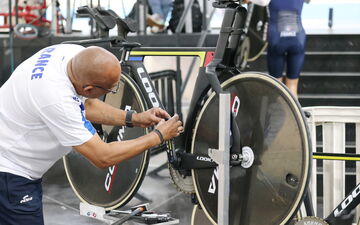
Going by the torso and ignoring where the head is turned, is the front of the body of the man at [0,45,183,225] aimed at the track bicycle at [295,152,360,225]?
yes

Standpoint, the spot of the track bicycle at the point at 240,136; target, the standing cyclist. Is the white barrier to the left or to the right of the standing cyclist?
right

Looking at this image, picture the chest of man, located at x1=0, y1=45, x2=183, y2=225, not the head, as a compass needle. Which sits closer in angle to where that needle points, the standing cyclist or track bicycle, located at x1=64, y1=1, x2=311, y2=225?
the track bicycle

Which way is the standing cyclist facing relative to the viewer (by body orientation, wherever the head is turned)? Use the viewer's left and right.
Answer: facing away from the viewer

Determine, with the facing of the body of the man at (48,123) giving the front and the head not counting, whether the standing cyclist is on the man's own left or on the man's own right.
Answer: on the man's own left

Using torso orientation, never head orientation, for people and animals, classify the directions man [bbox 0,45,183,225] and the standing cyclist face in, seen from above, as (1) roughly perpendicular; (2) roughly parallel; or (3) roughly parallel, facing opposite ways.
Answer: roughly perpendicular

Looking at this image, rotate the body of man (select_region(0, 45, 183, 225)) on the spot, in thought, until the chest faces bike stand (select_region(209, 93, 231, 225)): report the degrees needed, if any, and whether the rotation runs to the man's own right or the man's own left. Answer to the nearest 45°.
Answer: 0° — they already face it

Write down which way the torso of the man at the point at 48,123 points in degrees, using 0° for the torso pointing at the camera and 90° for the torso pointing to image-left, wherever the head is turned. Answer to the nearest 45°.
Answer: approximately 270°

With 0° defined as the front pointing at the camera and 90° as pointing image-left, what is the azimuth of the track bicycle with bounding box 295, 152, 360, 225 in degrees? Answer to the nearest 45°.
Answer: approximately 270°
